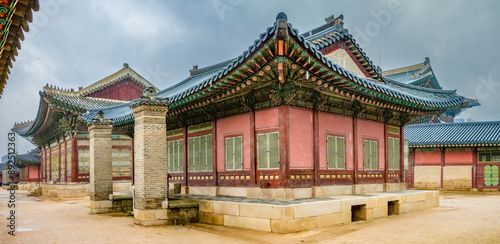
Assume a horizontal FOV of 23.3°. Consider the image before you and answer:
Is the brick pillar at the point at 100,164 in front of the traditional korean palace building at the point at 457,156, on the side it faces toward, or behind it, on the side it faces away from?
in front

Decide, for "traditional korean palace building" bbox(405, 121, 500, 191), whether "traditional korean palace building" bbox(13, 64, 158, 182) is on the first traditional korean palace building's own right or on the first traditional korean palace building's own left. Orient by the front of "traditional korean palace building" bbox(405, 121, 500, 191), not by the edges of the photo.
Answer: on the first traditional korean palace building's own right

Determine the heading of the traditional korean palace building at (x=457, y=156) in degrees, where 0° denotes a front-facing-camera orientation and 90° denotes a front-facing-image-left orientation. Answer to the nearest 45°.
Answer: approximately 0°
